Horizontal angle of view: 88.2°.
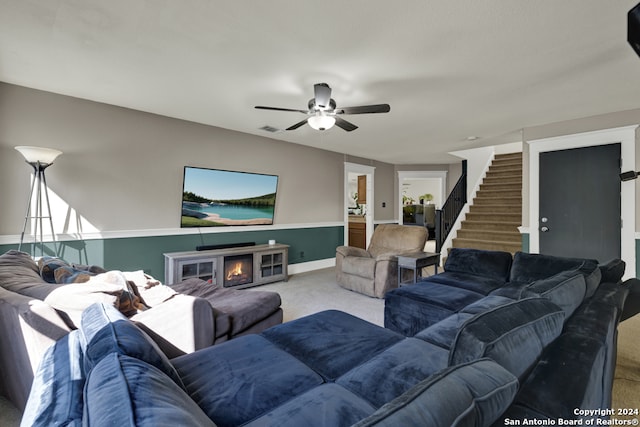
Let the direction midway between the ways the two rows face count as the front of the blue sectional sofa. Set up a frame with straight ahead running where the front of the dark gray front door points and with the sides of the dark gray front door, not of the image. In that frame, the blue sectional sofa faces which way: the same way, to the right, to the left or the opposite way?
to the right

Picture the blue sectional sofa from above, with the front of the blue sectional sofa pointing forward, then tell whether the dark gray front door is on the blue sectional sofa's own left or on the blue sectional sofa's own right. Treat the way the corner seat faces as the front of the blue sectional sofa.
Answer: on the blue sectional sofa's own right

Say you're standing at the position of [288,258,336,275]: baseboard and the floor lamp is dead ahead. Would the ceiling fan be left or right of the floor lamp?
left

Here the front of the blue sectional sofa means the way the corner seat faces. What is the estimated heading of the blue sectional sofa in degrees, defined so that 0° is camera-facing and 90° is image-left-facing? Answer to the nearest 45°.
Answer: approximately 135°

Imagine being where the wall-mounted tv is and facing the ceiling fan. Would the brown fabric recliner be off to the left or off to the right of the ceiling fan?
left

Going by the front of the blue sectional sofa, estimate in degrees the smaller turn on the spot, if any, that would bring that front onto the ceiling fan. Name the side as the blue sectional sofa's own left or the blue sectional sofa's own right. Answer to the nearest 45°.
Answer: approximately 45° to the blue sectional sofa's own right

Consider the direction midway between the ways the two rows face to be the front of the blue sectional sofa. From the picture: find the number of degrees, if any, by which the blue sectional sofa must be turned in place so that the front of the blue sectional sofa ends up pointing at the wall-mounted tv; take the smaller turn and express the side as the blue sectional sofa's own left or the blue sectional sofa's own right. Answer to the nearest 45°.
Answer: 0° — it already faces it

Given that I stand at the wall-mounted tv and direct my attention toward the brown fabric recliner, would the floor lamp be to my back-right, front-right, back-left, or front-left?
back-right
